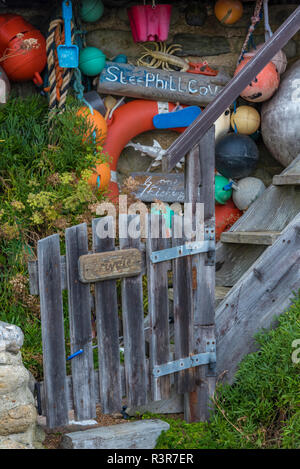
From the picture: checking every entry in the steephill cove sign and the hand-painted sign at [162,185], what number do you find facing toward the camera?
2

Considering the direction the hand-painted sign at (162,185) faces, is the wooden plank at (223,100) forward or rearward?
forward

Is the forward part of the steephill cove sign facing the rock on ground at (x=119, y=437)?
yes

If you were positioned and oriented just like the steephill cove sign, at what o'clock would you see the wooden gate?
The wooden gate is roughly at 12 o'clock from the steephill cove sign.

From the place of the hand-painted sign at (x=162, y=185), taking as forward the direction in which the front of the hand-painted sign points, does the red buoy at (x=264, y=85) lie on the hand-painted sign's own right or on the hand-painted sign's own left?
on the hand-painted sign's own left

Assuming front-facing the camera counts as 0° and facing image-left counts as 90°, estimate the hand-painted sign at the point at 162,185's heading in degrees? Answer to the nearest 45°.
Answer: approximately 0°
